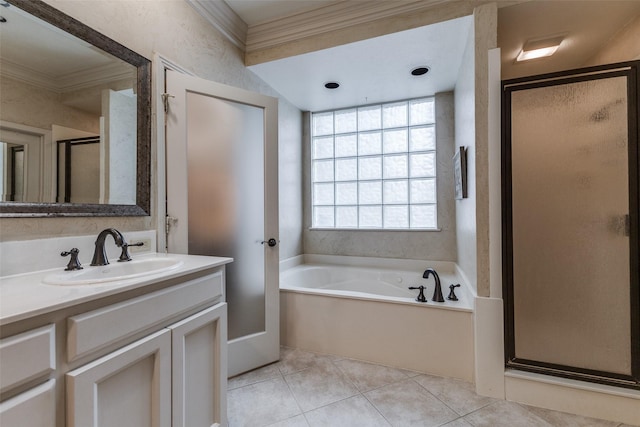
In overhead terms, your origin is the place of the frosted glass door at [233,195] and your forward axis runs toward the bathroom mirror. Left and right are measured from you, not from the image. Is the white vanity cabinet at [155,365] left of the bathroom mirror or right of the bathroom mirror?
left

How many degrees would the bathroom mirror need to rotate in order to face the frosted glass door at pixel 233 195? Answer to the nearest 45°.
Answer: approximately 45° to its left

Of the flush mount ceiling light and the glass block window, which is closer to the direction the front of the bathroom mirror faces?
the flush mount ceiling light

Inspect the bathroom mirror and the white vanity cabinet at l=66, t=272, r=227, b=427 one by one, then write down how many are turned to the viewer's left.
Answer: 0

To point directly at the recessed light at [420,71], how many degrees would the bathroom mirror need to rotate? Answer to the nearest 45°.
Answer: approximately 45° to its left

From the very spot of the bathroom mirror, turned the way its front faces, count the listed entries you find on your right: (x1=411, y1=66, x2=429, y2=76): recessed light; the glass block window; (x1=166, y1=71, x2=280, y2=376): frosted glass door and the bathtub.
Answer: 0

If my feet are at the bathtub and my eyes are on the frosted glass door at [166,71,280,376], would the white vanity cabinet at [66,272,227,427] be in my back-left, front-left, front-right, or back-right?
front-left

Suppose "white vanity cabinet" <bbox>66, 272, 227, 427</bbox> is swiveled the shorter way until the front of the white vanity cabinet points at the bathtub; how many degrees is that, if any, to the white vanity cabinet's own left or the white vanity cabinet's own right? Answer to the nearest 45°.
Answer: approximately 45° to the white vanity cabinet's own left

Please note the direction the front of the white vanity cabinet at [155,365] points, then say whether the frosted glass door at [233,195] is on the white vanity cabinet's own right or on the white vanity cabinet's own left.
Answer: on the white vanity cabinet's own left

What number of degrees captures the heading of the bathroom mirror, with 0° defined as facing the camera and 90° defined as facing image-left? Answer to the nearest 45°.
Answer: approximately 315°

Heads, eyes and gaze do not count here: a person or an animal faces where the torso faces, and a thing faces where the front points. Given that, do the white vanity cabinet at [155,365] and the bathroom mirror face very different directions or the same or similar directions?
same or similar directions

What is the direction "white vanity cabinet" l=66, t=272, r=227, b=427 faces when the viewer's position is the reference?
facing the viewer and to the right of the viewer

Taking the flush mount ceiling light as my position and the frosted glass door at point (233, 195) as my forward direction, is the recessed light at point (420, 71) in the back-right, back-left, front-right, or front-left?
front-right

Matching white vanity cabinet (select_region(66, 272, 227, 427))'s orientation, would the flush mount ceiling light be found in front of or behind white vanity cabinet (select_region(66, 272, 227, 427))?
in front
